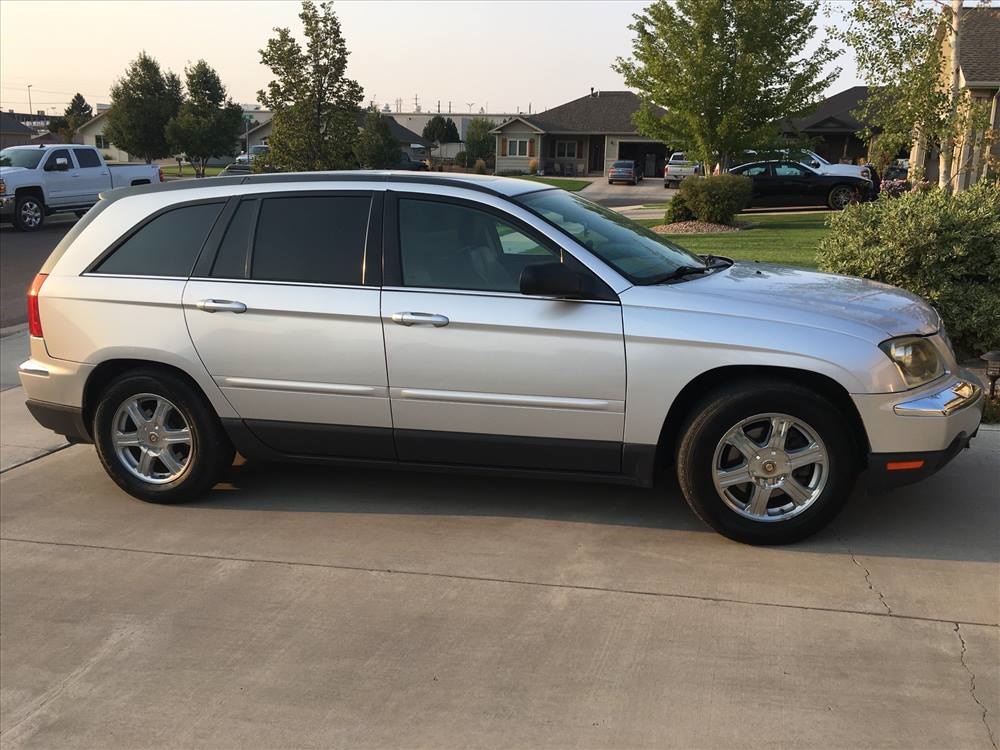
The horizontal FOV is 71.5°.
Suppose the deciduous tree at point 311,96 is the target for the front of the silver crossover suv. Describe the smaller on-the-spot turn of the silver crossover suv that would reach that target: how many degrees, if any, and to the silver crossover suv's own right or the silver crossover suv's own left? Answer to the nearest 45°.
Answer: approximately 90° to the silver crossover suv's own left

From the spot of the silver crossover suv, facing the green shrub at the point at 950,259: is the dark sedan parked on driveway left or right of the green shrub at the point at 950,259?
left

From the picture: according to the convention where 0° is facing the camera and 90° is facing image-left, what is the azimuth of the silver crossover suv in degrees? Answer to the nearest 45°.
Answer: approximately 270°

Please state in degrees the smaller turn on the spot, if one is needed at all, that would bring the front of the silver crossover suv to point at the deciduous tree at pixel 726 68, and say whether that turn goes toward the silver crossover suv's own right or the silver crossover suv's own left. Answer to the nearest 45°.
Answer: approximately 90° to the silver crossover suv's own left
